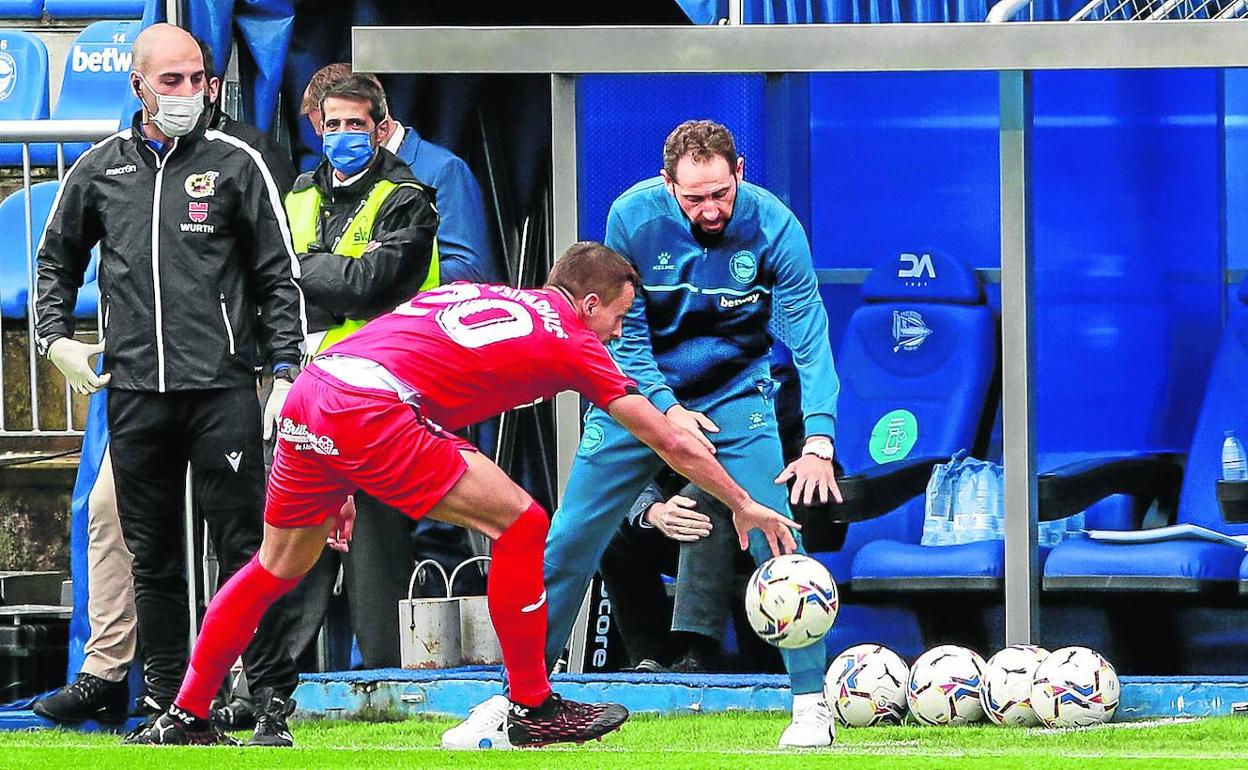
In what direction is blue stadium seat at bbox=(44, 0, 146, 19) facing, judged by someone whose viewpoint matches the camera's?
facing the viewer

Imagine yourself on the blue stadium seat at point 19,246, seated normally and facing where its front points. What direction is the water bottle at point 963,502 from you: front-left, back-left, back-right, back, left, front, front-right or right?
front-left

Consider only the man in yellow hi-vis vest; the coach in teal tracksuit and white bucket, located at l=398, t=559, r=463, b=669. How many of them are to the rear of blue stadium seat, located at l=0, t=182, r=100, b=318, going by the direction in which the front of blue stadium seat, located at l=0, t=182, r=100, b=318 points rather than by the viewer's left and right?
0

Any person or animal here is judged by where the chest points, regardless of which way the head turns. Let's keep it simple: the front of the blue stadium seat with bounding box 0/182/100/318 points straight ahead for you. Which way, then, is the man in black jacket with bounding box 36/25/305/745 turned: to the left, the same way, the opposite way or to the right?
the same way

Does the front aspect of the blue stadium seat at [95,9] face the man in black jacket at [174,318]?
yes

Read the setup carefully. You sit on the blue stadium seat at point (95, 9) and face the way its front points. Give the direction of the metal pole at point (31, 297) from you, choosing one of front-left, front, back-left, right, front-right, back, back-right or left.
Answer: front

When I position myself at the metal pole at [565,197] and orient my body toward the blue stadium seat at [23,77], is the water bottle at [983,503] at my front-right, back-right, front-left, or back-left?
back-right

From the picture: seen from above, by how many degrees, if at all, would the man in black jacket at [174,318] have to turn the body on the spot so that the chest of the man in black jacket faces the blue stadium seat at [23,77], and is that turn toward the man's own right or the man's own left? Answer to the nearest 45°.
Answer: approximately 180°

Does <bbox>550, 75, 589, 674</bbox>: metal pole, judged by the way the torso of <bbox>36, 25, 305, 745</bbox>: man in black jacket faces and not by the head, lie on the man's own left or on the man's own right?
on the man's own left

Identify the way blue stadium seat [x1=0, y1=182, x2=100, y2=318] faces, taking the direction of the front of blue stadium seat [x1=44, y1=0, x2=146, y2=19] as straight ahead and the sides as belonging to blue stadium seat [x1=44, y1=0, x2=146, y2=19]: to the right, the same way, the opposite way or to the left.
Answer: the same way

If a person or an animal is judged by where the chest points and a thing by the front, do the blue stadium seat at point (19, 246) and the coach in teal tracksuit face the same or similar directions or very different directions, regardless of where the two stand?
same or similar directions

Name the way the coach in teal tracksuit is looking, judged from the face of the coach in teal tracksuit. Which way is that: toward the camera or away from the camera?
toward the camera

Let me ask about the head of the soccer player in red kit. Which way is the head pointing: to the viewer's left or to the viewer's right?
to the viewer's right

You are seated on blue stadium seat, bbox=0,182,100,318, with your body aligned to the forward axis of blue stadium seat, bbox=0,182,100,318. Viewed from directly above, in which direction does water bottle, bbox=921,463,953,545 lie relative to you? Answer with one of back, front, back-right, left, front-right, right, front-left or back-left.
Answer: front-left

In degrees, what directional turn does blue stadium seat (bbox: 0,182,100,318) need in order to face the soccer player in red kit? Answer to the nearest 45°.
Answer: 0° — it already faces them

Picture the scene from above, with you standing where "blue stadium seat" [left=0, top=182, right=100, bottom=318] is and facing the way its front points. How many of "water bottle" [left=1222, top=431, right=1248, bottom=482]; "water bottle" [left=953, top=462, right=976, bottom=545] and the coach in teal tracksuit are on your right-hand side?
0

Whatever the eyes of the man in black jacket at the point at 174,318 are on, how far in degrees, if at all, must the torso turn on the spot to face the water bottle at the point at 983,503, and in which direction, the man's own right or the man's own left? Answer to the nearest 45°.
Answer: approximately 90° to the man's own left

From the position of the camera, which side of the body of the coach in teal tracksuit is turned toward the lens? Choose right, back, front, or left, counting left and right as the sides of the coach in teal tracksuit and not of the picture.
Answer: front
